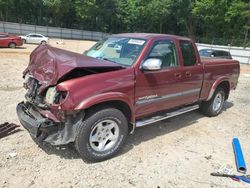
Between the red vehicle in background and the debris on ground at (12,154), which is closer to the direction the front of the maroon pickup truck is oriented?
the debris on ground

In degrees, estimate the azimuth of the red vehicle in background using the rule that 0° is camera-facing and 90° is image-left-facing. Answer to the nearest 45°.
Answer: approximately 90°

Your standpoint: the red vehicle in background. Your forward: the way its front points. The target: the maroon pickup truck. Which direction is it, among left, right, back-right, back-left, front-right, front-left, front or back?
left

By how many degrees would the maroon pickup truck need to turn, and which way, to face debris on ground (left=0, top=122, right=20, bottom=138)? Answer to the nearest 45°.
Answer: approximately 45° to its right

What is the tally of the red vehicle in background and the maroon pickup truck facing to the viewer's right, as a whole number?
0

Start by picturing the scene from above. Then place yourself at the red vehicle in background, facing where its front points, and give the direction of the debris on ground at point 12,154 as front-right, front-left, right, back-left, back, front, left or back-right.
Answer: left

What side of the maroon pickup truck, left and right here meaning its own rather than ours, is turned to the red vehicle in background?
right

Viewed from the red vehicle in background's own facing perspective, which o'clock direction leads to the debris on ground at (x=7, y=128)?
The debris on ground is roughly at 9 o'clock from the red vehicle in background.

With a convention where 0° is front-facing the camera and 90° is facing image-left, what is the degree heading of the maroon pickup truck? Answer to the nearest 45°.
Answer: approximately 45°
